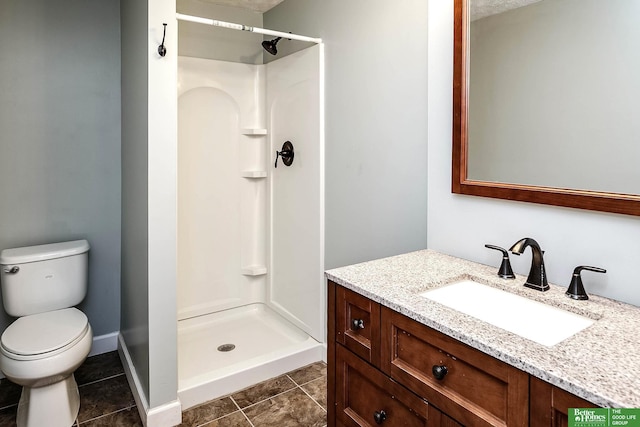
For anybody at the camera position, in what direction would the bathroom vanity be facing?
facing the viewer and to the left of the viewer

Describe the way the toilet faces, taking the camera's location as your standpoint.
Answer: facing the viewer

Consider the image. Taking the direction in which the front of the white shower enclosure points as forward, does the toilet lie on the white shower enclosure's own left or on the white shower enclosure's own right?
on the white shower enclosure's own right

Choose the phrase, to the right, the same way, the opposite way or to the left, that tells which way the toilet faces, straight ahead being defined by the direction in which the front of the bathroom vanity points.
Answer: to the left

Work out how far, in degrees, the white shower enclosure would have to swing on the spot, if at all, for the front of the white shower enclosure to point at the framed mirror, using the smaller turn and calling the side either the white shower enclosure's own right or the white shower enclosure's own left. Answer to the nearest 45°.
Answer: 0° — it already faces it

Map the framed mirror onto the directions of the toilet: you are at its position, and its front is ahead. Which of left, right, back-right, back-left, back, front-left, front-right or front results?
front-left

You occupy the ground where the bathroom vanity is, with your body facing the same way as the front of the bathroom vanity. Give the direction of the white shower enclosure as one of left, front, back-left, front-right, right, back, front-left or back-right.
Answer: right

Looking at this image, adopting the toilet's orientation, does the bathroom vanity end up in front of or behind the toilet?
in front

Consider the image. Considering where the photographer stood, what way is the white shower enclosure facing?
facing the viewer and to the right of the viewer

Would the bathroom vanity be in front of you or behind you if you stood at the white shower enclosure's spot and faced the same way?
in front

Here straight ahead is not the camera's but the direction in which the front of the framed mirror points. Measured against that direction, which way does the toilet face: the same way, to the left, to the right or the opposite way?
to the left

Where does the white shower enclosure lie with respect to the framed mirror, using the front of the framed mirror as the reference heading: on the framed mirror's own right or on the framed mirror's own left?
on the framed mirror's own right

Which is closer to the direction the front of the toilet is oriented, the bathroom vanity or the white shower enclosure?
the bathroom vanity

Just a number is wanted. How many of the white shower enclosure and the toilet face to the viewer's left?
0

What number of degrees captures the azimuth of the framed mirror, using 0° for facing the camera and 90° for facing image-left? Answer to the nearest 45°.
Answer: approximately 45°
